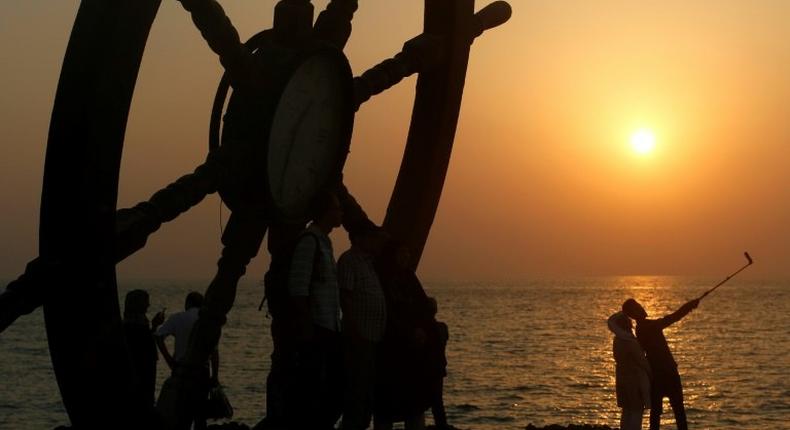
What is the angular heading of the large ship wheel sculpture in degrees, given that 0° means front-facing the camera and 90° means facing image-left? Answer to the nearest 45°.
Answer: approximately 315°

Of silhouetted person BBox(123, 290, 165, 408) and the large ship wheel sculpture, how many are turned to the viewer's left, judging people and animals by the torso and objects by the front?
0

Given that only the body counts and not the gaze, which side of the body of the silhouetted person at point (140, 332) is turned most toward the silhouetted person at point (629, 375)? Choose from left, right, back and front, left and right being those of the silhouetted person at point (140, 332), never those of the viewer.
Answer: front

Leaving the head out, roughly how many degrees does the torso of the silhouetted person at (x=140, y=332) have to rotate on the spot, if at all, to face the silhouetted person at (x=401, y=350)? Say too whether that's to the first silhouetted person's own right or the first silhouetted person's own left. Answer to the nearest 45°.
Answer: approximately 45° to the first silhouetted person's own right

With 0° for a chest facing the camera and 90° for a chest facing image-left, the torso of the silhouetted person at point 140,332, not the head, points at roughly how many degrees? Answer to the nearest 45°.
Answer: approximately 270°

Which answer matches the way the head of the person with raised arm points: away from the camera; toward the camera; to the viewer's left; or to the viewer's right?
to the viewer's right

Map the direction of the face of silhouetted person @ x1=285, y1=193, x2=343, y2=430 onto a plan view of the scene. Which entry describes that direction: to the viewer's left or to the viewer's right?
to the viewer's right
